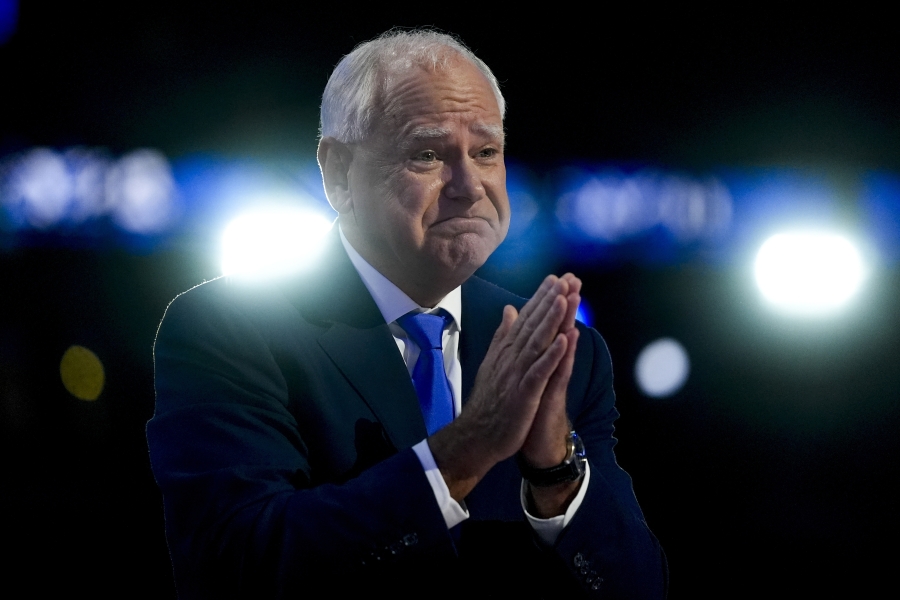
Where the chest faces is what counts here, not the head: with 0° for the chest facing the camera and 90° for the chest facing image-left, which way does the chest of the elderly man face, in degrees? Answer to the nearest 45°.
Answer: approximately 315°

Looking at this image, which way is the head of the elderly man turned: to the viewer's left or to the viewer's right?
to the viewer's right
